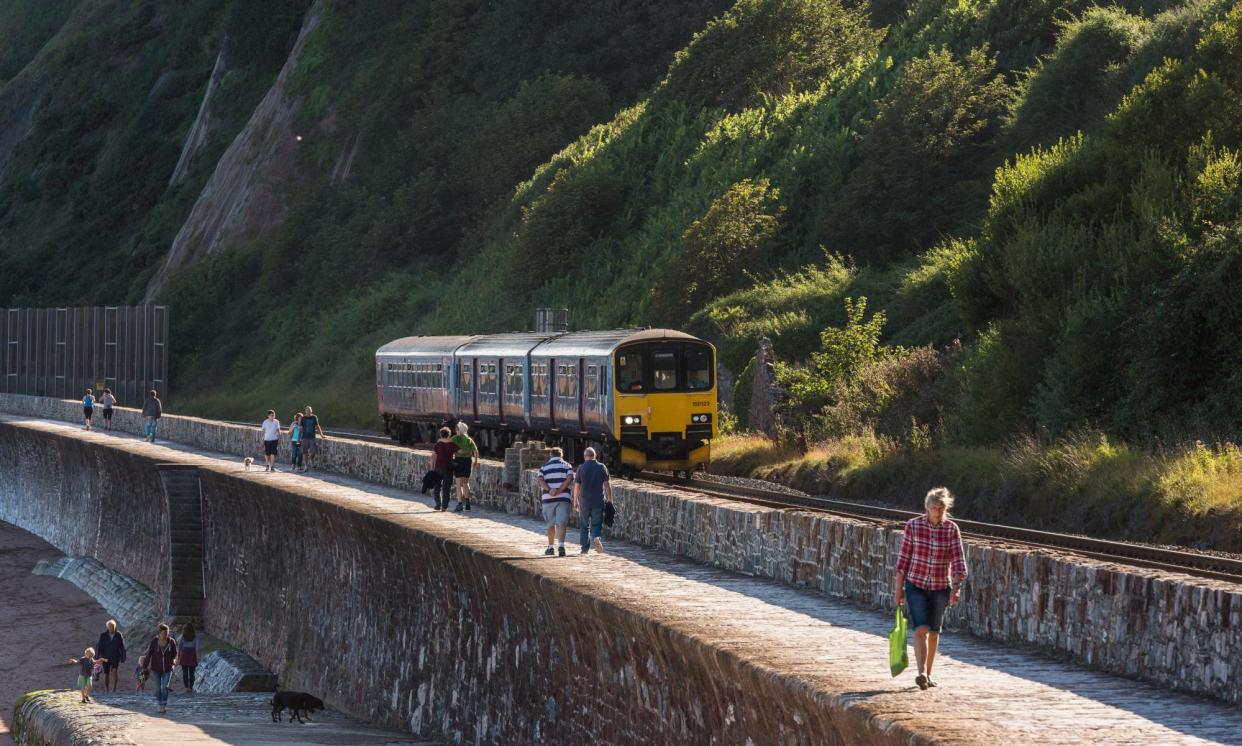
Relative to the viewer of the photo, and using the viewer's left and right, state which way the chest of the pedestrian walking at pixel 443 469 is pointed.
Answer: facing away from the viewer

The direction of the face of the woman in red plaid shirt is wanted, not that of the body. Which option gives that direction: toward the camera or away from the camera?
toward the camera

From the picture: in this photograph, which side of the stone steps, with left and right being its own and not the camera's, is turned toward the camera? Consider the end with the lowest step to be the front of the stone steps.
front

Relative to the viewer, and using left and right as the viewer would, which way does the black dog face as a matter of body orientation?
facing to the right of the viewer

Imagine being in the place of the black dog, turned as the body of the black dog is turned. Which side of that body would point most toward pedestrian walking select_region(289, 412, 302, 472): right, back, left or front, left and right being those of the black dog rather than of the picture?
left

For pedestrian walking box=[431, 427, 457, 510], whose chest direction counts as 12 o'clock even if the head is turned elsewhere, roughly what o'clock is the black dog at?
The black dog is roughly at 7 o'clock from the pedestrian walking.

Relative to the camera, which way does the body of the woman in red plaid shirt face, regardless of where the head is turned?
toward the camera

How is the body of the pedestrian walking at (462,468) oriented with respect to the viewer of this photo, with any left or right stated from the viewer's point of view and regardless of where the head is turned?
facing away from the viewer and to the left of the viewer

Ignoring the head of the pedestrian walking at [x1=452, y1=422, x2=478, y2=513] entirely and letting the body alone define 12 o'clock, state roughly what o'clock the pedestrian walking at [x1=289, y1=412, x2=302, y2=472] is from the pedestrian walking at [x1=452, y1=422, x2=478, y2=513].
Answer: the pedestrian walking at [x1=289, y1=412, x2=302, y2=472] is roughly at 1 o'clock from the pedestrian walking at [x1=452, y1=422, x2=478, y2=513].

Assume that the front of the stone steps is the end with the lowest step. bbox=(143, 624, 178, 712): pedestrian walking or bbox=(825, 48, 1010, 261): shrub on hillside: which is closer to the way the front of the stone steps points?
the pedestrian walking
